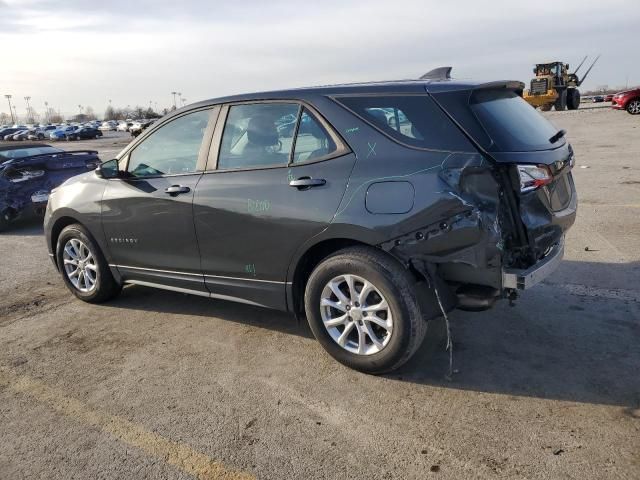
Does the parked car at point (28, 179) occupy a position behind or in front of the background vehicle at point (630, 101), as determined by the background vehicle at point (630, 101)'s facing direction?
in front

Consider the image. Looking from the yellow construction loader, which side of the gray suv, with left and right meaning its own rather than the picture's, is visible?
right

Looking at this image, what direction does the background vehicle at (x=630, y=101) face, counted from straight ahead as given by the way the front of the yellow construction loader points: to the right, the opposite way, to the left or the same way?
the opposite way

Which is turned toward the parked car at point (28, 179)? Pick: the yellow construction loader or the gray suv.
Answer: the gray suv

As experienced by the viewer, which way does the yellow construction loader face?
facing away from the viewer and to the right of the viewer

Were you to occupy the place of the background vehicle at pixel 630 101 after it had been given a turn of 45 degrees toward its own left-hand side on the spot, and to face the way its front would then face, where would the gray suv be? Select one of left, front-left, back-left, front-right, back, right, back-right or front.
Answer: front

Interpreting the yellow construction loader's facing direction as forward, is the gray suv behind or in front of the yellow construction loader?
behind

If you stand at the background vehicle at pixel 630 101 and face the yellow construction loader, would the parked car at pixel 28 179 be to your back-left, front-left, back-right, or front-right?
back-left

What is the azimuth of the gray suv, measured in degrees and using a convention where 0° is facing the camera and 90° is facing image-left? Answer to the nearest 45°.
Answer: approximately 135°
